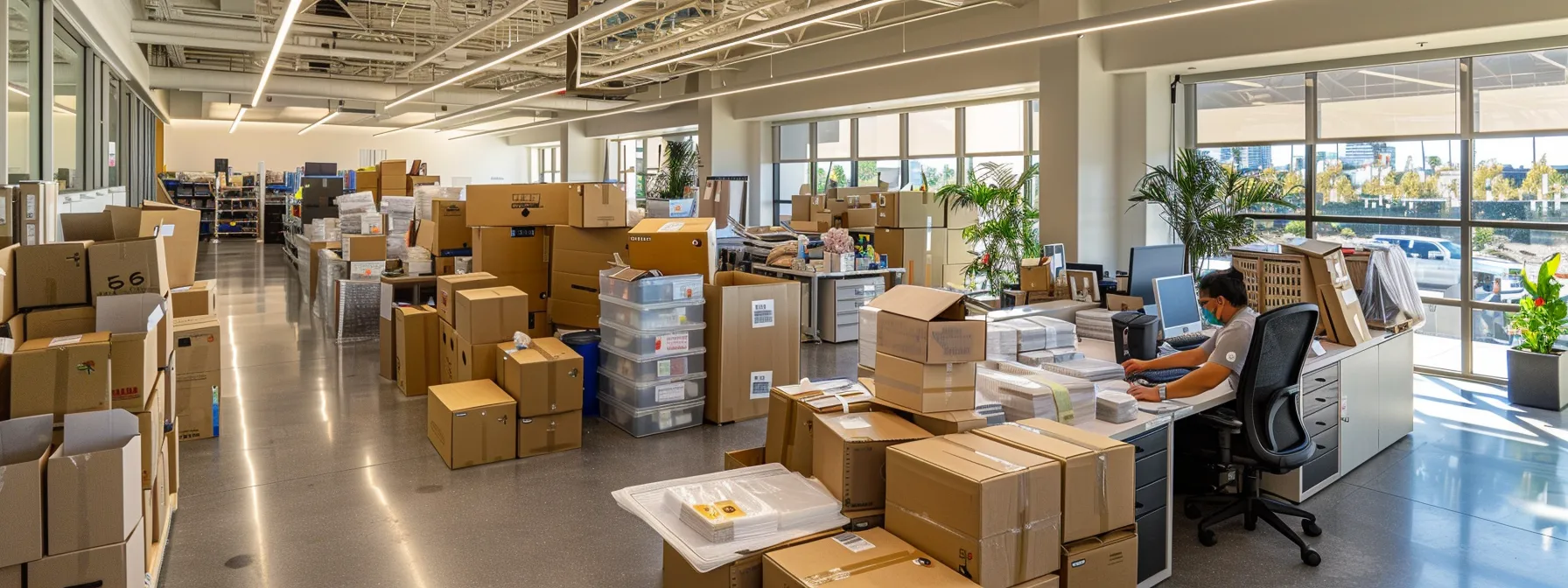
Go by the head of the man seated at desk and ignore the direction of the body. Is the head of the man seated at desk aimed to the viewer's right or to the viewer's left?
to the viewer's left

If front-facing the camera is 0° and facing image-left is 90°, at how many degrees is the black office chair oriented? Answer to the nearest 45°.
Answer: approximately 135°

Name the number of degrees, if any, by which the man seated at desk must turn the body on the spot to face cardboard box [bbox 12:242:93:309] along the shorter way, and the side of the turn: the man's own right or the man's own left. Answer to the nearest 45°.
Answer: approximately 45° to the man's own left

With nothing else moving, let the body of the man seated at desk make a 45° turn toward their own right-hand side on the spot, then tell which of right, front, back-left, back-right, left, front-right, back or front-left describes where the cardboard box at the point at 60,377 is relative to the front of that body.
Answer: left

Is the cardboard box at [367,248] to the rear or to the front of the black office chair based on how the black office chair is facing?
to the front

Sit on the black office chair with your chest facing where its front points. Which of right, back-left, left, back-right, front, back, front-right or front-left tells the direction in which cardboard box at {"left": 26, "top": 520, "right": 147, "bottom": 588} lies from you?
left

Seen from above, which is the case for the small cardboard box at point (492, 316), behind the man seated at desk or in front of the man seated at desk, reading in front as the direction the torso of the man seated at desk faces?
in front

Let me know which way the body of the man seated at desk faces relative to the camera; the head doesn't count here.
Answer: to the viewer's left

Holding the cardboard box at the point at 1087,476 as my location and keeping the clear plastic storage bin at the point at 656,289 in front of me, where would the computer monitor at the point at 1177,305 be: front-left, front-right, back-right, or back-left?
front-right
